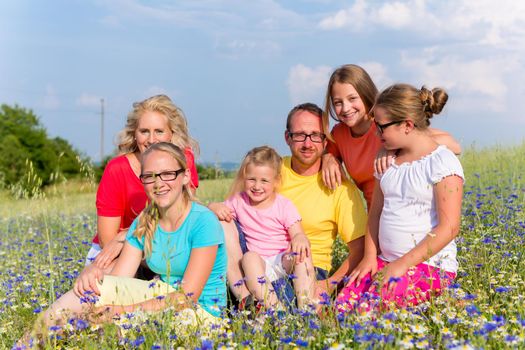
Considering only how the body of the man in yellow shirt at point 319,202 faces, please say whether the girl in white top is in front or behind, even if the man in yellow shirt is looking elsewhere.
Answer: in front

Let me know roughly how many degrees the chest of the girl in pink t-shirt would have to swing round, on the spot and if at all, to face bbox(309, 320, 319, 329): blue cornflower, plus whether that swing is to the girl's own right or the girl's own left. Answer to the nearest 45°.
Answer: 0° — they already face it

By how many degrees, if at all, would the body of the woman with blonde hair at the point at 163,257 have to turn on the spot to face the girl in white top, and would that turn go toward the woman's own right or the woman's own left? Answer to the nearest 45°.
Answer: approximately 135° to the woman's own left

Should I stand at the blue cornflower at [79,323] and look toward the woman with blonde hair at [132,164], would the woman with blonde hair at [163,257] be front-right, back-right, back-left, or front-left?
front-right

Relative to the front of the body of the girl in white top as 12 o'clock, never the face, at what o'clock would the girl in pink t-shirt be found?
The girl in pink t-shirt is roughly at 2 o'clock from the girl in white top.

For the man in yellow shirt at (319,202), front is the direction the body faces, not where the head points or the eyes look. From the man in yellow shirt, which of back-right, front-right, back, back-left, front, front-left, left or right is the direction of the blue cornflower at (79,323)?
front-right

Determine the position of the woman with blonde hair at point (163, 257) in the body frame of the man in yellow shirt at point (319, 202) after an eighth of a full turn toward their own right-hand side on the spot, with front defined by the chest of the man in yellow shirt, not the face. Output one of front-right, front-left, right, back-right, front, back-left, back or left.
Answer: front

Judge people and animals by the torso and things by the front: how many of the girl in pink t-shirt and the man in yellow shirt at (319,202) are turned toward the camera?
2

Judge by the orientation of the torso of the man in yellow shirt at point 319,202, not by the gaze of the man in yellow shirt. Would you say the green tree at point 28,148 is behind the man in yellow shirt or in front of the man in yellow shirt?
behind

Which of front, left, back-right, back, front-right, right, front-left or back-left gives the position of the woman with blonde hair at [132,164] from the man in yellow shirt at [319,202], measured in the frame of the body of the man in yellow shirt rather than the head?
right

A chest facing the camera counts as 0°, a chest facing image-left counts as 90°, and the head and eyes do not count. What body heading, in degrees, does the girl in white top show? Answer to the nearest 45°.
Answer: approximately 45°

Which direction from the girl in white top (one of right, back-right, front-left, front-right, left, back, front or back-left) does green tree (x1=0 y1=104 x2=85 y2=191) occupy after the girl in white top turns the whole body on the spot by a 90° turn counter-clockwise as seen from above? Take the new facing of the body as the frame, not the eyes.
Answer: back

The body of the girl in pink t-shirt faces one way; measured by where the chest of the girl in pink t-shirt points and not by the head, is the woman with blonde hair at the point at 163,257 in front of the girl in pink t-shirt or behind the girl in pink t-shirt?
in front

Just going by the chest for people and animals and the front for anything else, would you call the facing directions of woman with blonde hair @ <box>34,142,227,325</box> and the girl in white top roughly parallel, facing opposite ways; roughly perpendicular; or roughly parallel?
roughly parallel

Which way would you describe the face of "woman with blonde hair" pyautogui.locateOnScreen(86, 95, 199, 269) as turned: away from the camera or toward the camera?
toward the camera

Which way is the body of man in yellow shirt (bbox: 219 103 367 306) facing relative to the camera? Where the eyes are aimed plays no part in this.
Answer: toward the camera

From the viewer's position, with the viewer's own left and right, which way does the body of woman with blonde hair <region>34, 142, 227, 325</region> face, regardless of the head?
facing the viewer and to the left of the viewer
